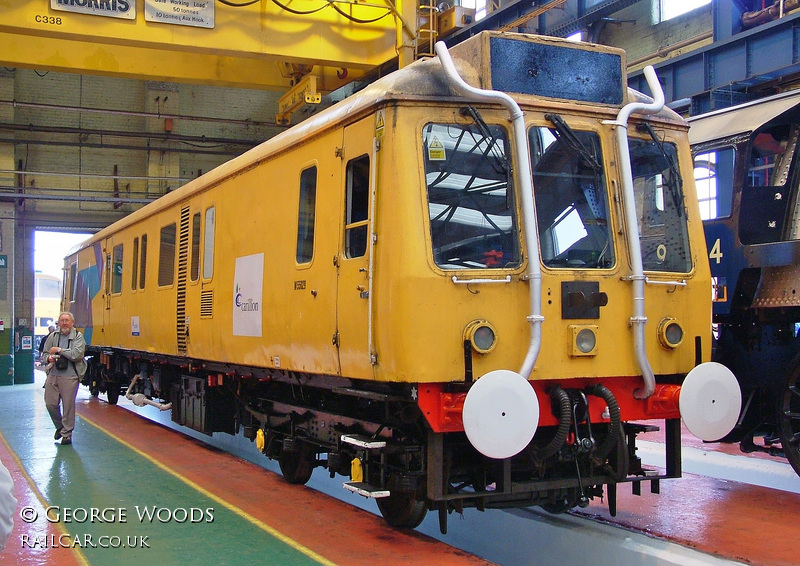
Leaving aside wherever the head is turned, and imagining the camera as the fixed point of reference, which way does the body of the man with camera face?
toward the camera

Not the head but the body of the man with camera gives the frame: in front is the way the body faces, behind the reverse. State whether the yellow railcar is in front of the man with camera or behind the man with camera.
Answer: in front
